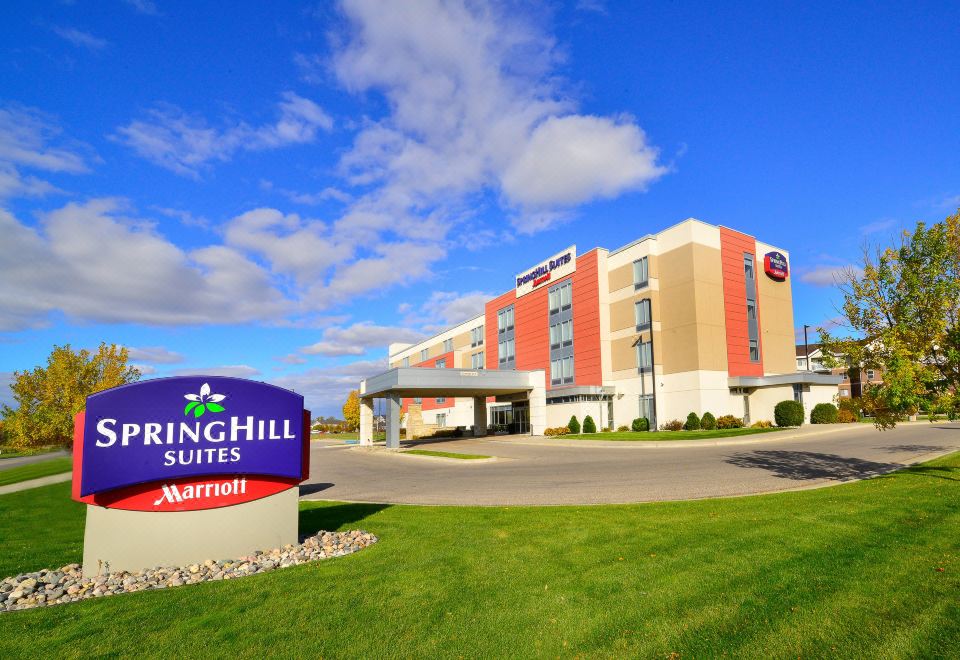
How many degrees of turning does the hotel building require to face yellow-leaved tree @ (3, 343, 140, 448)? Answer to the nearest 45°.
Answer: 0° — it already faces it

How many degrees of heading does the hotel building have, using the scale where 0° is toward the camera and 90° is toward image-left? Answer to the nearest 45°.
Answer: approximately 45°

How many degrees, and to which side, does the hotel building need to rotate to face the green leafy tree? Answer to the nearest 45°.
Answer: approximately 45° to its left

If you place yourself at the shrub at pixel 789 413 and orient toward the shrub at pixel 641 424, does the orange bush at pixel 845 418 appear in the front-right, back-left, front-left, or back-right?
back-right

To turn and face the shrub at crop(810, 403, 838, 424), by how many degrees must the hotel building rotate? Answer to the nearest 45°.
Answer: approximately 135° to its left

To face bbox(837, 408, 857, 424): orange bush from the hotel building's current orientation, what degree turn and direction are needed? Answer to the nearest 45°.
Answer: approximately 135° to its left

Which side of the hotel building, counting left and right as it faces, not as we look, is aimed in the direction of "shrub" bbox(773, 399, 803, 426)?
left
